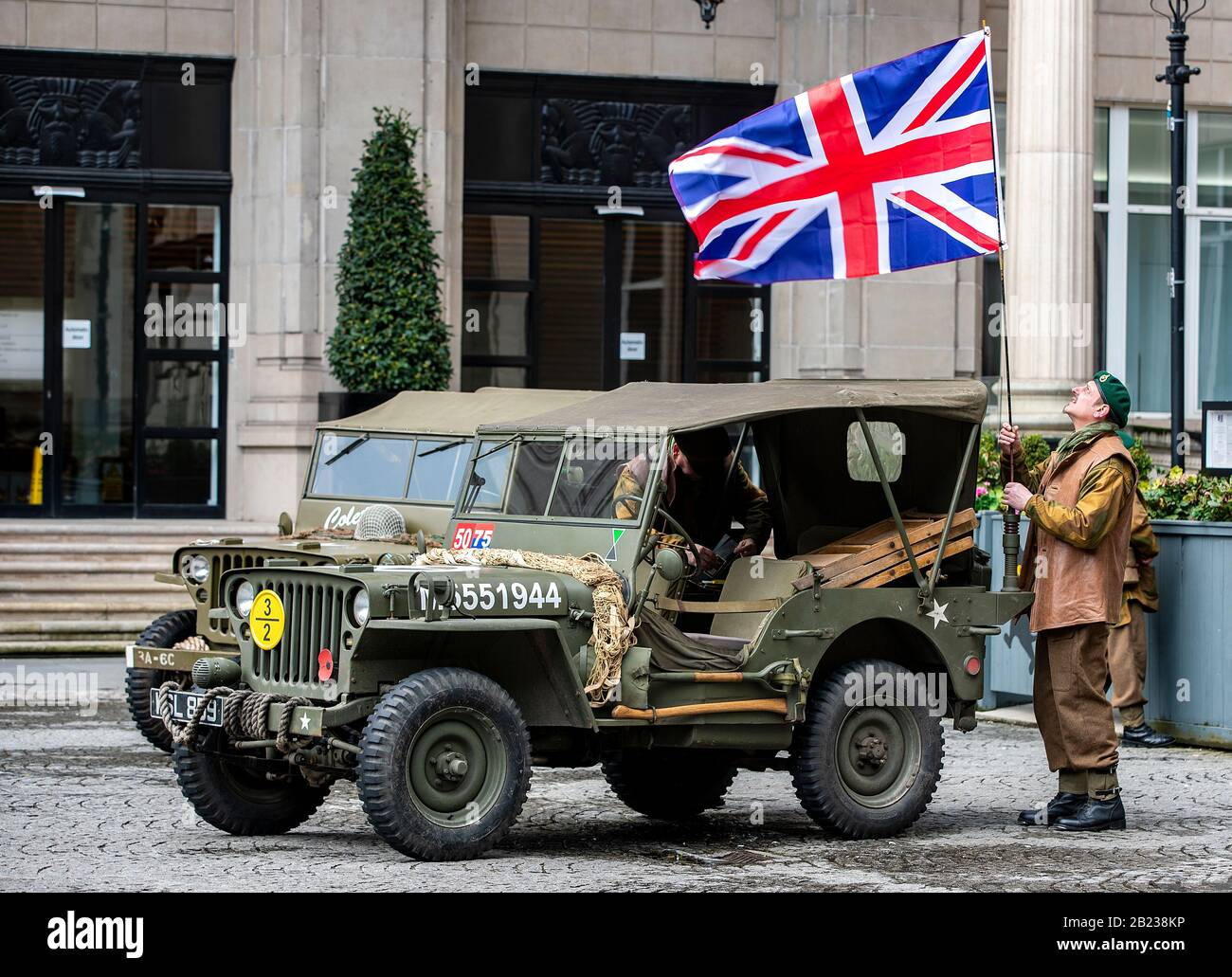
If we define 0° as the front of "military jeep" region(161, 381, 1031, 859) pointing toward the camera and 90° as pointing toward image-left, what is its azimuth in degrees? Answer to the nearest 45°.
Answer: approximately 45°

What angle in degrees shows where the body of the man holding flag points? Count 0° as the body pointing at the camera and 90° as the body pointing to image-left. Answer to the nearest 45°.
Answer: approximately 90°

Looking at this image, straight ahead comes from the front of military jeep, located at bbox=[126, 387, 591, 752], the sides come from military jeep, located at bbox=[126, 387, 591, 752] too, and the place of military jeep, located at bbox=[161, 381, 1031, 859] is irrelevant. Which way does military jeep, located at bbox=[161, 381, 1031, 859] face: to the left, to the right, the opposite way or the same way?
the same way

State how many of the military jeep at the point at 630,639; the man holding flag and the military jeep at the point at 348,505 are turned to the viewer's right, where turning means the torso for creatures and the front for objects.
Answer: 0

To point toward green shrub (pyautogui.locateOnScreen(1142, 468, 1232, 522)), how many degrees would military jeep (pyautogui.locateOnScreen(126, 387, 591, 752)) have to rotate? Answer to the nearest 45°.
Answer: approximately 135° to its left

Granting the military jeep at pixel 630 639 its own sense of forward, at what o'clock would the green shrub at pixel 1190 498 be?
The green shrub is roughly at 6 o'clock from the military jeep.

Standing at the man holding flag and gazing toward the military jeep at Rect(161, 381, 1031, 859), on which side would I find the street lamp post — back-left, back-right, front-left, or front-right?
back-right

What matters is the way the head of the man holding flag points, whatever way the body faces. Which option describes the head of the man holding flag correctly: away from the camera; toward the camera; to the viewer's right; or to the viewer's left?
to the viewer's left

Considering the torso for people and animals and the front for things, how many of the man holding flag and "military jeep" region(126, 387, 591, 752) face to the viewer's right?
0

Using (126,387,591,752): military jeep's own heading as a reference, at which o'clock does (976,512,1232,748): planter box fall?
The planter box is roughly at 8 o'clock from the military jeep.

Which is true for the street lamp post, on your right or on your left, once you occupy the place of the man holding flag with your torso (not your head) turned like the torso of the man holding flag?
on your right

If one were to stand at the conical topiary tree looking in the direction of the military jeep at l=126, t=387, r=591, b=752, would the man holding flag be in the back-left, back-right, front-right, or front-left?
front-left

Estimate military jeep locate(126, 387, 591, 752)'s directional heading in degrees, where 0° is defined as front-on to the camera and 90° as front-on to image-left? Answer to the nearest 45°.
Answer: approximately 45°
